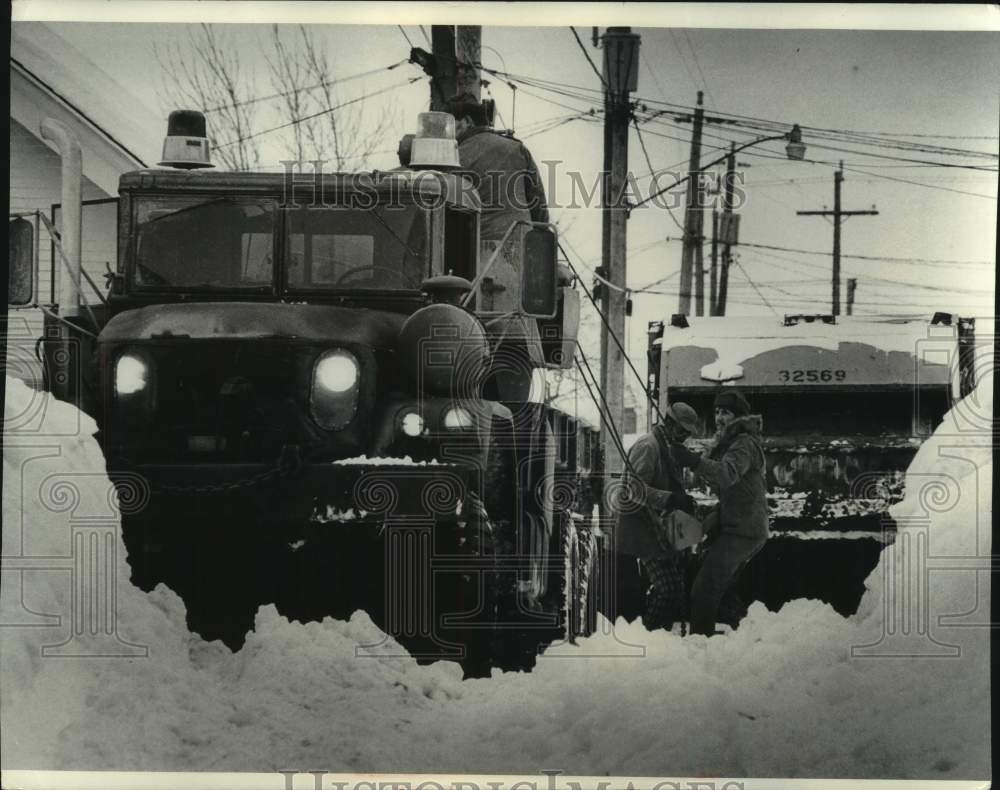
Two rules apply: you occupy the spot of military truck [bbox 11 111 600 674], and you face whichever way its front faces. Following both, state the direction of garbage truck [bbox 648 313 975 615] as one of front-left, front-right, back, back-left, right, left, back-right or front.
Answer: left

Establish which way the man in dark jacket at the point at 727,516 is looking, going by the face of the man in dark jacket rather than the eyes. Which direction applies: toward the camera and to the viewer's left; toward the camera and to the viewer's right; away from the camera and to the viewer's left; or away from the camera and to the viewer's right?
toward the camera and to the viewer's left

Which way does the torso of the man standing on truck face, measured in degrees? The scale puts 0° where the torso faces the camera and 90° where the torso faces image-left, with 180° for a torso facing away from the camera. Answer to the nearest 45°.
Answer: approximately 135°

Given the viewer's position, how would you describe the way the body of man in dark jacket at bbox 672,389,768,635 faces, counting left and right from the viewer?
facing to the left of the viewer
